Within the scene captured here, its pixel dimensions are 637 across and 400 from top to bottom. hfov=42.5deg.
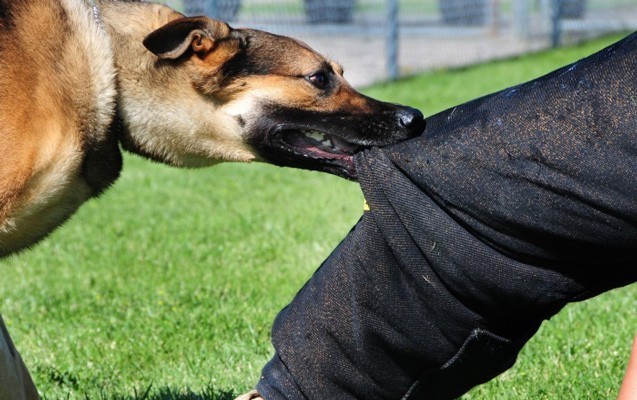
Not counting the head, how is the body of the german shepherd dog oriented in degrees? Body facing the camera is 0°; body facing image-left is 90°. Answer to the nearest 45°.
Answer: approximately 270°

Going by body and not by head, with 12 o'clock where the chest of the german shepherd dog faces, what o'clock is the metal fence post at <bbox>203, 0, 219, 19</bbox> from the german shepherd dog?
The metal fence post is roughly at 9 o'clock from the german shepherd dog.
